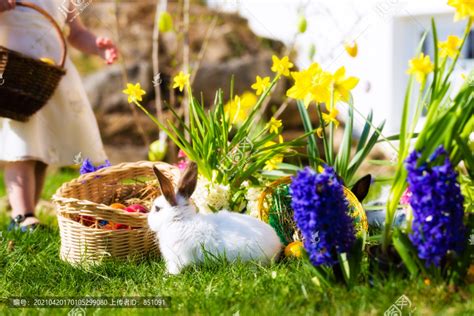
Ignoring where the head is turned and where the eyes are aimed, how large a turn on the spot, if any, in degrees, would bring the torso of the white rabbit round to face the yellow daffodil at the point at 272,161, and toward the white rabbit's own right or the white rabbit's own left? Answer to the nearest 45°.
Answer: approximately 135° to the white rabbit's own right

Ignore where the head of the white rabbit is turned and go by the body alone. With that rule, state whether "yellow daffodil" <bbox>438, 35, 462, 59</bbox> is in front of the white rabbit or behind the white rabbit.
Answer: behind

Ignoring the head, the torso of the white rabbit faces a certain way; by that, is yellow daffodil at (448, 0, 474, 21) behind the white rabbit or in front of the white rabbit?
behind

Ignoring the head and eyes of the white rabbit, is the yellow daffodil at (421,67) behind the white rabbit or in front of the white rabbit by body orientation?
behind

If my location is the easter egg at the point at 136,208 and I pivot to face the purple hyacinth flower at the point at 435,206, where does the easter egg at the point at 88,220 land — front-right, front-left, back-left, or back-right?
back-right

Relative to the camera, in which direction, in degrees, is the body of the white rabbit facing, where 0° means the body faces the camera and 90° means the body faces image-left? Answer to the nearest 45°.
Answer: approximately 90°
